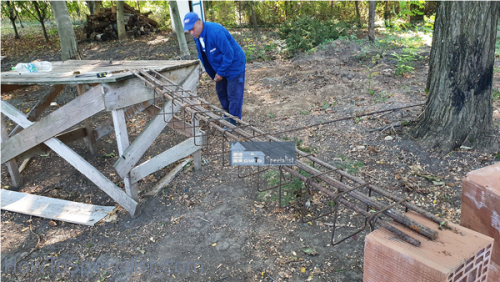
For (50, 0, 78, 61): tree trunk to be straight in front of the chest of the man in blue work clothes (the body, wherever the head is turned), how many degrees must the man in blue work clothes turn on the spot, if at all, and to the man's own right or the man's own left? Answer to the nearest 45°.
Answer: approximately 90° to the man's own right

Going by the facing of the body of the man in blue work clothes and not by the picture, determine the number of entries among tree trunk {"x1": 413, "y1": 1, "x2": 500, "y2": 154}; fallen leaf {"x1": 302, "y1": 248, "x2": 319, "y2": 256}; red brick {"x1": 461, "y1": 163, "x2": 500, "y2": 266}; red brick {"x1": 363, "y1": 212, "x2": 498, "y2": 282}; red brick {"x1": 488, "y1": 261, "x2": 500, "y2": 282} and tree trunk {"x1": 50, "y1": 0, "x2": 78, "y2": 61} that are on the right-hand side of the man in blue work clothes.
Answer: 1

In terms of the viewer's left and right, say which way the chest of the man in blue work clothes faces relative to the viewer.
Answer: facing the viewer and to the left of the viewer

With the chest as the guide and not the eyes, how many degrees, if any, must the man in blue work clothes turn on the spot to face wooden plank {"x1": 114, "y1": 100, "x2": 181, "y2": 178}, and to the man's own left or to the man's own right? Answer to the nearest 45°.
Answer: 0° — they already face it

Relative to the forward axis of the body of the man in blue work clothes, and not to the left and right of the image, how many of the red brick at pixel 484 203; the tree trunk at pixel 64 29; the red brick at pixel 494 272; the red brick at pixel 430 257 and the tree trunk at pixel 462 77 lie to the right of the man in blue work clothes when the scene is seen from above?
1

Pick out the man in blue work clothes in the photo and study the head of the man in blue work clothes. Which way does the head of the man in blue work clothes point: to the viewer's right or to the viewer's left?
to the viewer's left

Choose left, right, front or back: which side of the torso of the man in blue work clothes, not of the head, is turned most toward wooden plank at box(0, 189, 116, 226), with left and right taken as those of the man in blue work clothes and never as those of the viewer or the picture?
front

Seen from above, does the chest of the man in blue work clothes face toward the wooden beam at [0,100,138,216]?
yes

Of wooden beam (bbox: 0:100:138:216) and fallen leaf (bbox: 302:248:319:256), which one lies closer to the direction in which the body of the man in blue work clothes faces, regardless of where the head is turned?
the wooden beam

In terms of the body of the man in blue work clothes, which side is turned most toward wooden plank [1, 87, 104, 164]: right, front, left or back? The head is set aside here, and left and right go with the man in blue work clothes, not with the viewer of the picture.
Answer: front

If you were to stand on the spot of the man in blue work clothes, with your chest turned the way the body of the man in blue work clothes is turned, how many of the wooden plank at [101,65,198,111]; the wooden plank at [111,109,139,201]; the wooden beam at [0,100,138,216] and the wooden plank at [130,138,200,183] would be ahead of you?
4

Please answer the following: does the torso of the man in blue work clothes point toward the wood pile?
no

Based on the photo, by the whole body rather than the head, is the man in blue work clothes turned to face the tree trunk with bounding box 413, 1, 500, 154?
no
